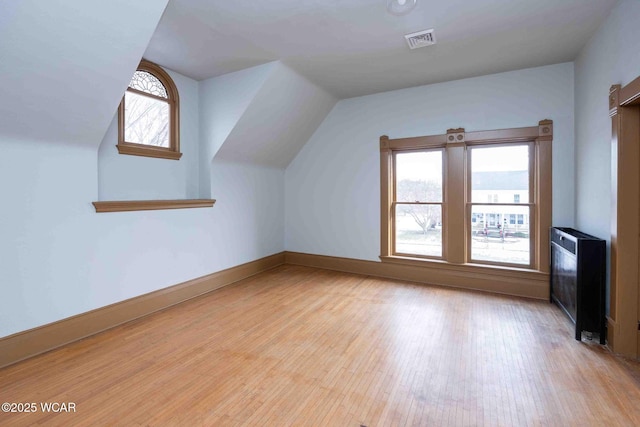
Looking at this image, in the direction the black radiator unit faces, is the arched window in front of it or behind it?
in front

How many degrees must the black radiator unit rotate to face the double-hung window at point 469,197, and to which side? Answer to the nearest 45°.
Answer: approximately 45° to its right

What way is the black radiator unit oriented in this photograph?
to the viewer's left
